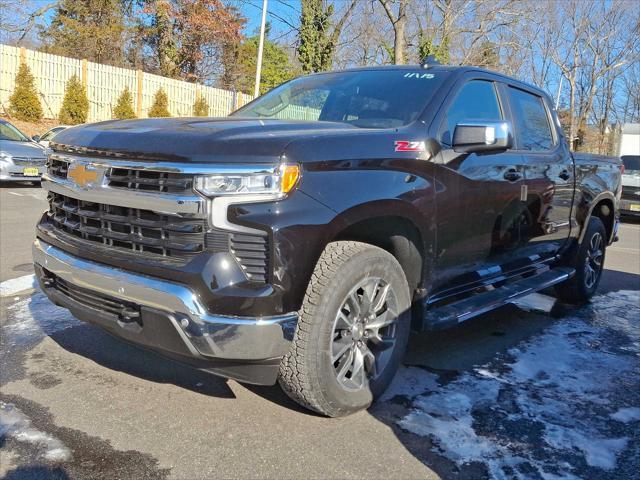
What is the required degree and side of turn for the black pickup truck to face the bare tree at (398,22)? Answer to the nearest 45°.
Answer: approximately 135° to its right

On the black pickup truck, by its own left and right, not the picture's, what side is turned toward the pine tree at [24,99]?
right

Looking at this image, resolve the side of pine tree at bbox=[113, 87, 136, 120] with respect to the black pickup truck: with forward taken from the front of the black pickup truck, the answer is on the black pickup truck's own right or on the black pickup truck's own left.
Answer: on the black pickup truck's own right

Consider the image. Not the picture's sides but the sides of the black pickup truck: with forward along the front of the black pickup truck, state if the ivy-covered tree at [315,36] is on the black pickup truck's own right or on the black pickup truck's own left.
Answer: on the black pickup truck's own right

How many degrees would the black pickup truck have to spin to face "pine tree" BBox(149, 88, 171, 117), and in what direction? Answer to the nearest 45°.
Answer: approximately 135° to its right

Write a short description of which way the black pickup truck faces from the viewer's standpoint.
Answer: facing the viewer and to the left of the viewer

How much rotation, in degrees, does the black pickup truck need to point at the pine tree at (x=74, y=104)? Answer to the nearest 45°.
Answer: approximately 90° to its right

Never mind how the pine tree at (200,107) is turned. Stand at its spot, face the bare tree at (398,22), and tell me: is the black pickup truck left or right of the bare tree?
right

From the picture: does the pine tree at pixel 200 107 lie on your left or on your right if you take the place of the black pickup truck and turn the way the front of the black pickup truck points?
on your right

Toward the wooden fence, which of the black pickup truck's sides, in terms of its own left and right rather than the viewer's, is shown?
right
